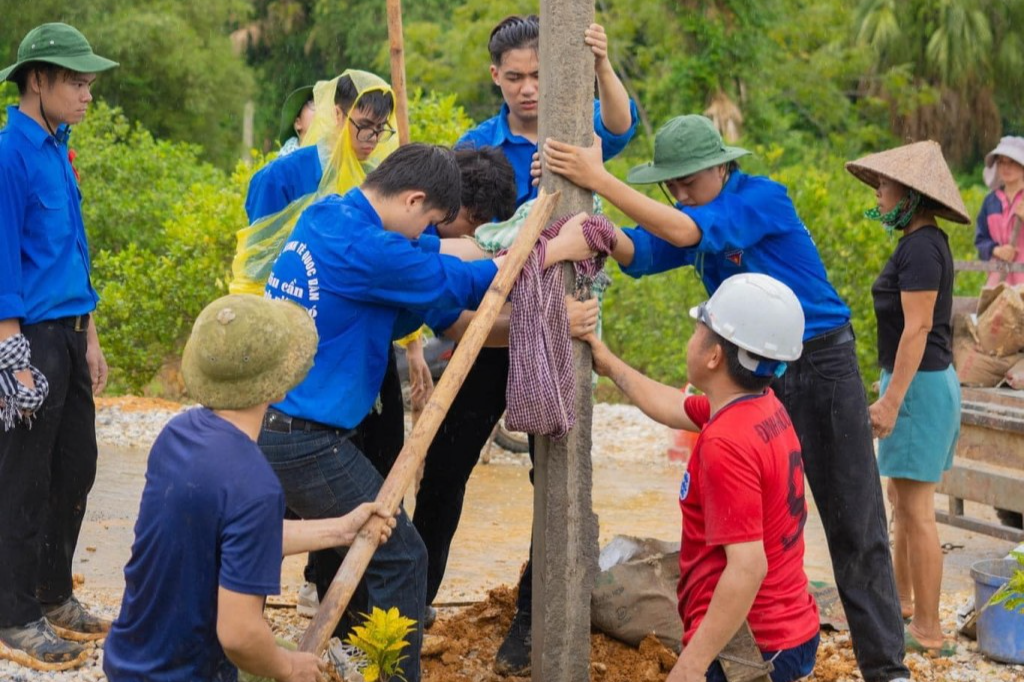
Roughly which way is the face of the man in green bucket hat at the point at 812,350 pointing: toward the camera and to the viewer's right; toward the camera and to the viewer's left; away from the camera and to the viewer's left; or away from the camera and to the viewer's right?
toward the camera and to the viewer's left

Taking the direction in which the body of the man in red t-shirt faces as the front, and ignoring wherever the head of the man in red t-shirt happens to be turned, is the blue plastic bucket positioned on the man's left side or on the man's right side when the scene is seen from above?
on the man's right side

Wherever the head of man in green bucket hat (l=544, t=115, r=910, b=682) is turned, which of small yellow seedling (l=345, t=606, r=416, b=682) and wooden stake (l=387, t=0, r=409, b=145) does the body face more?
the small yellow seedling

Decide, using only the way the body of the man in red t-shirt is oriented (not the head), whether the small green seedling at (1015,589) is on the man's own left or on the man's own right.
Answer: on the man's own right

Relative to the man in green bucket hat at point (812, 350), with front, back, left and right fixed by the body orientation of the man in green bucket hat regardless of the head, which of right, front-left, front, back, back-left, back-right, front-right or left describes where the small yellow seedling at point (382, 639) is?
front

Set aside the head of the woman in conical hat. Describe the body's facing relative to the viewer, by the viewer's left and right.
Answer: facing to the left of the viewer

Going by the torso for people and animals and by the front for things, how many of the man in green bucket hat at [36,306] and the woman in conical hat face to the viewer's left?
1

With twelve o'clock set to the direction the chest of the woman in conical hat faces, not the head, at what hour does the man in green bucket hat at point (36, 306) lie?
The man in green bucket hat is roughly at 11 o'clock from the woman in conical hat.

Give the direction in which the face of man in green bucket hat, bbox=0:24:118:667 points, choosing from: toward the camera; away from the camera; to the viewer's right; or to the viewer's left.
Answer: to the viewer's right

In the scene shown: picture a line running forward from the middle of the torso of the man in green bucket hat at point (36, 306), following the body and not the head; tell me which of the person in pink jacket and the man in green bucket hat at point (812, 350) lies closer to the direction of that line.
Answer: the man in green bucket hat
